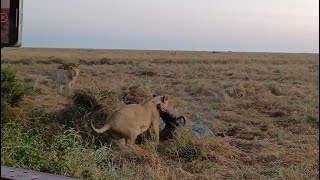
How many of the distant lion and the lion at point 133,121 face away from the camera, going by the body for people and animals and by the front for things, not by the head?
0

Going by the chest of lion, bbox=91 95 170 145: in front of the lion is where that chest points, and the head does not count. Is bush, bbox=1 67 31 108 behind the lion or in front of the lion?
behind

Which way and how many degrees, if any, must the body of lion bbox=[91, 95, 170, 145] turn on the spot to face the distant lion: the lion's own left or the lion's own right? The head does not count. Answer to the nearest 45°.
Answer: approximately 90° to the lion's own left

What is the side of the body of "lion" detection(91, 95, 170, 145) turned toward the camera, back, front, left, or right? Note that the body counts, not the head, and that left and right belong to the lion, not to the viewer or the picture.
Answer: right

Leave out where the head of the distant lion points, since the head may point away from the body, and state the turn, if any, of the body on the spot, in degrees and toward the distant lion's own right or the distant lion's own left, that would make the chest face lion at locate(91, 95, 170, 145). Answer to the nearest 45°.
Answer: approximately 45° to the distant lion's own right

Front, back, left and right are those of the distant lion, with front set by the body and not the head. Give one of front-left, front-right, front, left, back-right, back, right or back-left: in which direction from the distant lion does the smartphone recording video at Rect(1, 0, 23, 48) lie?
front-right

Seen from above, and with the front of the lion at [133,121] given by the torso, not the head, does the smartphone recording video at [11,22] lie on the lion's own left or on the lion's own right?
on the lion's own right

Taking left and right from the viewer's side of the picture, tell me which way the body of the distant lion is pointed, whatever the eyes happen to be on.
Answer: facing the viewer and to the right of the viewer
